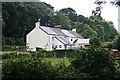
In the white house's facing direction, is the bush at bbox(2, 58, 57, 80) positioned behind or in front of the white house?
in front

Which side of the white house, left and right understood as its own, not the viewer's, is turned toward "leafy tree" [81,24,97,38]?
left

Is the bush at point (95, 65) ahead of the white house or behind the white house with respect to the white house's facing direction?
ahead
